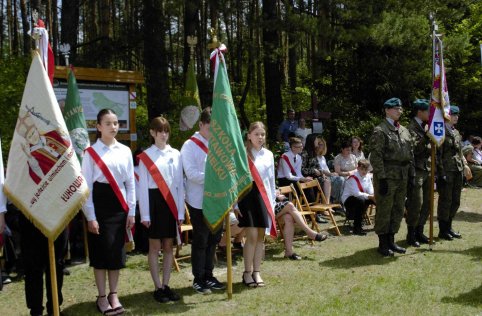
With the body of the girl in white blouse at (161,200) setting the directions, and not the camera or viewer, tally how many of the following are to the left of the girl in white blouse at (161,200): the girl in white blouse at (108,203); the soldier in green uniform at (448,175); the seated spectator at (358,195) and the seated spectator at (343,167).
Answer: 3

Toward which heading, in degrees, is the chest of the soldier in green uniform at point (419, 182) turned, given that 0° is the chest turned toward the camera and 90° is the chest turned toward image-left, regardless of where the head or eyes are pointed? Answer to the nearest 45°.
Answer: approximately 315°

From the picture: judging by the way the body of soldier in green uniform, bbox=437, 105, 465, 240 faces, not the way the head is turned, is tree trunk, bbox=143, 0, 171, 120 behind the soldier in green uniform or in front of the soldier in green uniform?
behind

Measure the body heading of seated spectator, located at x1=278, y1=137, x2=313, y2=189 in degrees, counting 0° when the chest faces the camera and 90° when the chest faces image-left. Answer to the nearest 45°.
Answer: approximately 315°

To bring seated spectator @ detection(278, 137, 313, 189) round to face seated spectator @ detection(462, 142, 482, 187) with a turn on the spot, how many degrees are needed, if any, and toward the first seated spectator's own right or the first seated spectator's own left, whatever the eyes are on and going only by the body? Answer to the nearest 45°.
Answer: approximately 90° to the first seated spectator's own left

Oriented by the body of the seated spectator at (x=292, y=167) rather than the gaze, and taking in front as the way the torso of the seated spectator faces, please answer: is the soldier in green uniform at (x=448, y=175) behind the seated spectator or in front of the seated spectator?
in front

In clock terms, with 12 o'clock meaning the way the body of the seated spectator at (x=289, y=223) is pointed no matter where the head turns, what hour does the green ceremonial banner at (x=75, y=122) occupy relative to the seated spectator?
The green ceremonial banner is roughly at 4 o'clock from the seated spectator.

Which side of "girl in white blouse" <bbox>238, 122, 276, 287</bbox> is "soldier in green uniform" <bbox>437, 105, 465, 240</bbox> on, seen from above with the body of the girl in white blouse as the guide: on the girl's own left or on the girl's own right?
on the girl's own left

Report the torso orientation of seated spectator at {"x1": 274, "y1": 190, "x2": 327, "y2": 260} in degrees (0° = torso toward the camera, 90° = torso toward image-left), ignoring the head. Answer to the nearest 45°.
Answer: approximately 315°
